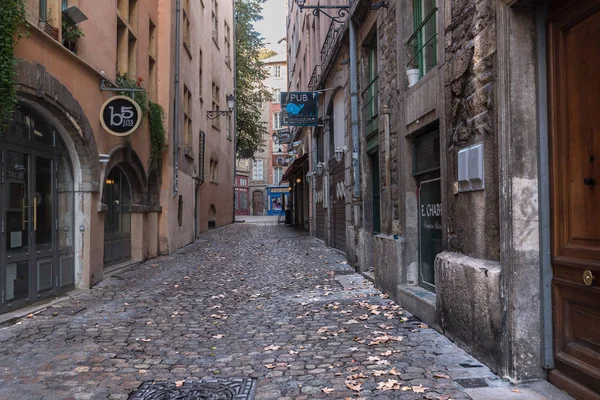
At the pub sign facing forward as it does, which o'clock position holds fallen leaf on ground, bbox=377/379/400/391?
The fallen leaf on ground is roughly at 12 o'clock from the pub sign.

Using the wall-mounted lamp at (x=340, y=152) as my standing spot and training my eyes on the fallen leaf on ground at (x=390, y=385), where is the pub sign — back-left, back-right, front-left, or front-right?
back-right

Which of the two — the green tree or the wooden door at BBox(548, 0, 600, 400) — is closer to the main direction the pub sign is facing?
the wooden door

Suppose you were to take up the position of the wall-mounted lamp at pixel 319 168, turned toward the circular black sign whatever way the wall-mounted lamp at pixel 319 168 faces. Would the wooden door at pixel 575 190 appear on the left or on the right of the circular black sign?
left

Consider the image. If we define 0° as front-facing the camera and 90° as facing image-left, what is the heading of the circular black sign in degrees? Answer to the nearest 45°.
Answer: approximately 0°

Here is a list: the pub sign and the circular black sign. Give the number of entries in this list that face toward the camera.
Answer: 2
